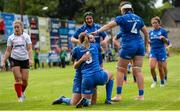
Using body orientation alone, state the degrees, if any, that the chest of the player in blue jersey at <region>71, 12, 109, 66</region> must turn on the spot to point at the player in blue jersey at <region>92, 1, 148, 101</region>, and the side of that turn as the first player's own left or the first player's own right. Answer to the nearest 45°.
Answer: approximately 90° to the first player's own left

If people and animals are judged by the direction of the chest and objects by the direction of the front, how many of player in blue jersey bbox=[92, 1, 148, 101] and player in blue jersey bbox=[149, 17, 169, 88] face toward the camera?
1

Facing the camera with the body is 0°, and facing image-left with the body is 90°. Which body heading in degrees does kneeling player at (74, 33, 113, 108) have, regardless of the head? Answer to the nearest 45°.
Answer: approximately 225°

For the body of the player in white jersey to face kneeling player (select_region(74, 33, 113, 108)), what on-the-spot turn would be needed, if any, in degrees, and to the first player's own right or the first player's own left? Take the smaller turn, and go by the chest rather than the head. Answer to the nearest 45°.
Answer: approximately 45° to the first player's own left
